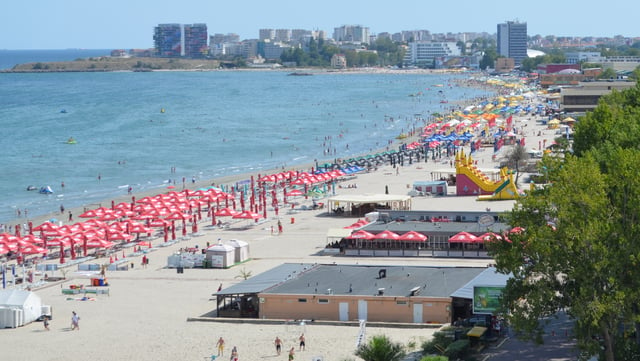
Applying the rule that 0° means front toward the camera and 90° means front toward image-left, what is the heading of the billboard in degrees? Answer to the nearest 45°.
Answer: approximately 0°

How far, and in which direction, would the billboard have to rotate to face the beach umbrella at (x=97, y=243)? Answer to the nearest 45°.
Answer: approximately 135° to its right

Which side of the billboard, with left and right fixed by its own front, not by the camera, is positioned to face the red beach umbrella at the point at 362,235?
back

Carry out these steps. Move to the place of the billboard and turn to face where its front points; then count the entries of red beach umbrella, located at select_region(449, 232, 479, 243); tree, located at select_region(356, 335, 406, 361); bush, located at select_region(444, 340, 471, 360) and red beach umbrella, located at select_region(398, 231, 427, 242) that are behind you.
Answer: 2

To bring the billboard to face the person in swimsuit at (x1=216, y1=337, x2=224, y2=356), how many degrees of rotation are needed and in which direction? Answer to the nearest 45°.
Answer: approximately 90° to its right

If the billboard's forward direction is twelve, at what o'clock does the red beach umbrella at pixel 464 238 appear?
The red beach umbrella is roughly at 6 o'clock from the billboard.

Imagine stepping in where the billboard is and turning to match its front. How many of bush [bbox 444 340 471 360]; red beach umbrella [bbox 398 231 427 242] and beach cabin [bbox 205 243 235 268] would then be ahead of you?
1

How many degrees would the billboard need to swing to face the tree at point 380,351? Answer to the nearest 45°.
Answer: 0° — it already faces it

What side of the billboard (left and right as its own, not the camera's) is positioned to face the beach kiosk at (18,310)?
right

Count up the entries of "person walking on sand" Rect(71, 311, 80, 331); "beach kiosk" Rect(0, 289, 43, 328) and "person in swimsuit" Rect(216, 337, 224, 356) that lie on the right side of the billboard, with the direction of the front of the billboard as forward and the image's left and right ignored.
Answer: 3

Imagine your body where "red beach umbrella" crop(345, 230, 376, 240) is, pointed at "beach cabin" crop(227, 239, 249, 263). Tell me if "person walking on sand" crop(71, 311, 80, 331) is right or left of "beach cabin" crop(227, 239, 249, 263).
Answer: left
